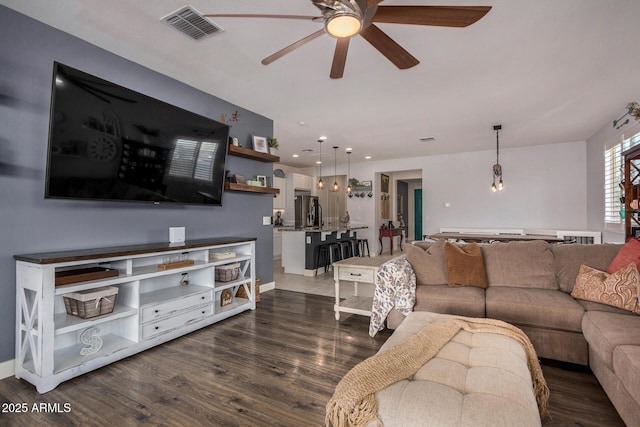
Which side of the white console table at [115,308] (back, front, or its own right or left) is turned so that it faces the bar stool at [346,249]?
left

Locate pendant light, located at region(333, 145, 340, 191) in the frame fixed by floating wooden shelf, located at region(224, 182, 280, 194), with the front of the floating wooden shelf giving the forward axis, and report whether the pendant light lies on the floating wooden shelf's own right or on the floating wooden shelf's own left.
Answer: on the floating wooden shelf's own left

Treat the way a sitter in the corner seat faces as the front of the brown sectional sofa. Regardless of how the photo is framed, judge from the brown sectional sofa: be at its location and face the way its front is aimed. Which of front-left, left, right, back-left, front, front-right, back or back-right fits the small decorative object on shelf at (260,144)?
front-right

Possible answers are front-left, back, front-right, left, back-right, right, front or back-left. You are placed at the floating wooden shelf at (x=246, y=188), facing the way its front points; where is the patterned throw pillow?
front

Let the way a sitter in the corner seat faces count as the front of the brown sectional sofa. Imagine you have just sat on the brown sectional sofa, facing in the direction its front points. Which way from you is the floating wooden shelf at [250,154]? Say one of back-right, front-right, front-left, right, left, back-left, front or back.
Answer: front-right

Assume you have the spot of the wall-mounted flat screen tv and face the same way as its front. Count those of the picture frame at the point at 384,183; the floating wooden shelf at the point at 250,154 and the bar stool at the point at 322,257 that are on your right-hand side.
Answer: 0

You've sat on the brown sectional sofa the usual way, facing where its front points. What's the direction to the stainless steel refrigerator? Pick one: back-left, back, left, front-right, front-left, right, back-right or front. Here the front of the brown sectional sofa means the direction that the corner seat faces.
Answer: right

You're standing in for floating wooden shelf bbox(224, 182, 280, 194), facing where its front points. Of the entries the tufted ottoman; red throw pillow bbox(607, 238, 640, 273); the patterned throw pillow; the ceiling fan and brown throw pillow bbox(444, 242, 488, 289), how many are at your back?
0

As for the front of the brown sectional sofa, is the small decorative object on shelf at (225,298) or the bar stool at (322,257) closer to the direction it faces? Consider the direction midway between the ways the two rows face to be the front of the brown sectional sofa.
the small decorative object on shelf

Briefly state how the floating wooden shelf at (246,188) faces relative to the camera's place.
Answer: facing the viewer and to the right of the viewer

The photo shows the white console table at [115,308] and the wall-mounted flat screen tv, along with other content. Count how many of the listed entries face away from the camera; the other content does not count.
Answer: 0

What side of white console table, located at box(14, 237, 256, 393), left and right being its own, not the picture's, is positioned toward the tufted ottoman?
front

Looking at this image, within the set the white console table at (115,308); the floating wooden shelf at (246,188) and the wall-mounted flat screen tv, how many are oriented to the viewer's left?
0

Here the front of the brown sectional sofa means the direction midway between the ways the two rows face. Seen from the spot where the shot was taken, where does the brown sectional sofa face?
facing the viewer and to the left of the viewer

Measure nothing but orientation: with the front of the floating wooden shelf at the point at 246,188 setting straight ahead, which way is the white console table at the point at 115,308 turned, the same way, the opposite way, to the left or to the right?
the same way

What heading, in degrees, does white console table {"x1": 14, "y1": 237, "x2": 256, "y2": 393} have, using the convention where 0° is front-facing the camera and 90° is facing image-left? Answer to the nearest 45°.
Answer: approximately 315°

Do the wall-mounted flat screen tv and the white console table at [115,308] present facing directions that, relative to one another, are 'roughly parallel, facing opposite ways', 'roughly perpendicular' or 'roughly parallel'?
roughly parallel

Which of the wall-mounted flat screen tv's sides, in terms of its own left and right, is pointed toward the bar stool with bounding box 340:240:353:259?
left

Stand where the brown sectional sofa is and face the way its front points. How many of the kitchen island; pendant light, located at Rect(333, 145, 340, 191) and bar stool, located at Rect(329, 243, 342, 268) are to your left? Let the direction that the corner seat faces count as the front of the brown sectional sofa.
0
